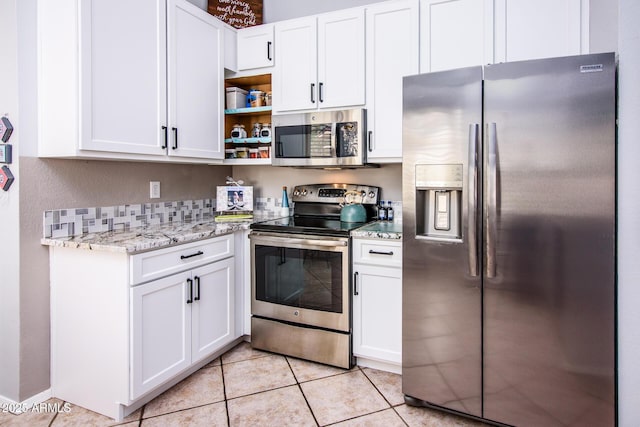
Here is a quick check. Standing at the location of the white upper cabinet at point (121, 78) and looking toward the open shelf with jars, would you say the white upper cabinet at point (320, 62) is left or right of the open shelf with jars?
right

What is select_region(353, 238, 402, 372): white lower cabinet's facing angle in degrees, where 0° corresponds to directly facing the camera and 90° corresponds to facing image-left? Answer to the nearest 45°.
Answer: approximately 45°

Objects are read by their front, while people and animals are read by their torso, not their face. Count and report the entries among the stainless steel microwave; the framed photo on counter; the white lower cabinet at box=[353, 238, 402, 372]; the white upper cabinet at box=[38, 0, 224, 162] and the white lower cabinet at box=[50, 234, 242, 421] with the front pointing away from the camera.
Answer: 0

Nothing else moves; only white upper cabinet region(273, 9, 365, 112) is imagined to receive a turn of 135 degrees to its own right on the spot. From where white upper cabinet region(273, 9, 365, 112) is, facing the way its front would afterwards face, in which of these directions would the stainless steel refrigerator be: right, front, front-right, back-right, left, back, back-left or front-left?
back-right

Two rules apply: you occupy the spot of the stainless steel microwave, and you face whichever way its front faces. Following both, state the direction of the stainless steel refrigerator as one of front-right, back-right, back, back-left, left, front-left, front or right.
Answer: left

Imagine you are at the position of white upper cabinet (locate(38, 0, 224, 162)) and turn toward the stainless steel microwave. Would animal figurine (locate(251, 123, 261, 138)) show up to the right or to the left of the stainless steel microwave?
left

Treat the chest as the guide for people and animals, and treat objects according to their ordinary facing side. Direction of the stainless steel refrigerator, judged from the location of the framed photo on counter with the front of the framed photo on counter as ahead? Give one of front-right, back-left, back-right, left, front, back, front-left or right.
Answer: front-left

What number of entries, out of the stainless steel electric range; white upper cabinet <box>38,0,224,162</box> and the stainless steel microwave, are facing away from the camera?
0

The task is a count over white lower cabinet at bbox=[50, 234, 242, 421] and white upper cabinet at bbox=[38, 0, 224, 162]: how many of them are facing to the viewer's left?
0

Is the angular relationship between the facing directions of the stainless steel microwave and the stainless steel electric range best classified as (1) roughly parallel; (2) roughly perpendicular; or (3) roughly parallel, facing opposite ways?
roughly parallel

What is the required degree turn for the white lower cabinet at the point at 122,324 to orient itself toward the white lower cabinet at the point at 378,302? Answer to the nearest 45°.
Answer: approximately 45° to its left
